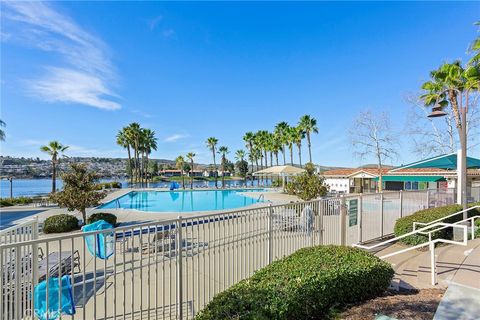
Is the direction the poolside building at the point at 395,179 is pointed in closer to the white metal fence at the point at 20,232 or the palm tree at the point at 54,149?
the white metal fence

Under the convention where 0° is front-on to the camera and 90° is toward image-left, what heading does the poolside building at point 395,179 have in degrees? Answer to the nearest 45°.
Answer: approximately 0°

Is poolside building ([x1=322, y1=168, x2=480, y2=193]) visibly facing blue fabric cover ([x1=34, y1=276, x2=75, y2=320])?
yes

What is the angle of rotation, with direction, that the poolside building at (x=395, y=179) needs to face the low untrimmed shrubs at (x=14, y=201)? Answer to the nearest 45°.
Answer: approximately 45° to its right

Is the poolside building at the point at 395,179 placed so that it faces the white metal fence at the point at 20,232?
yes

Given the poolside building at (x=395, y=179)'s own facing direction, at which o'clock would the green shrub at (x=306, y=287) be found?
The green shrub is roughly at 12 o'clock from the poolside building.
